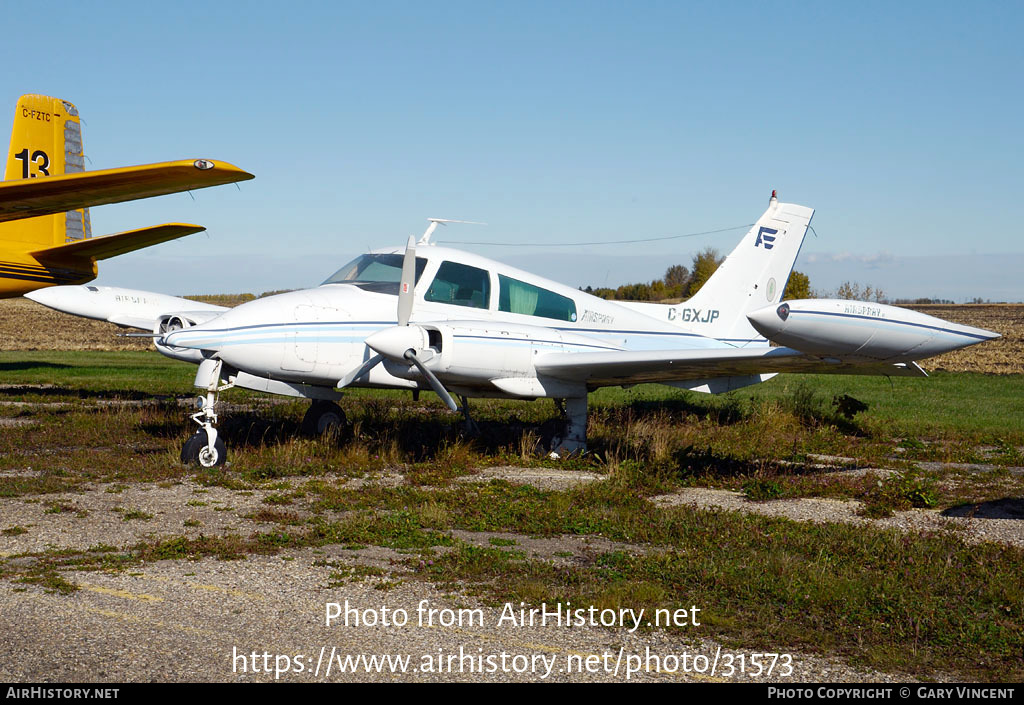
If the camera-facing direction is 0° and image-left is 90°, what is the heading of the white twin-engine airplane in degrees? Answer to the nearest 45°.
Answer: approximately 45°
